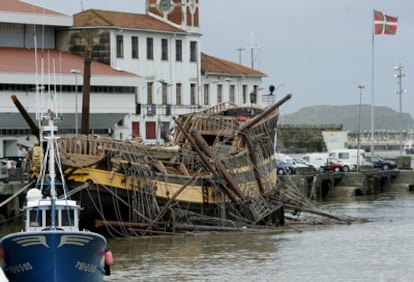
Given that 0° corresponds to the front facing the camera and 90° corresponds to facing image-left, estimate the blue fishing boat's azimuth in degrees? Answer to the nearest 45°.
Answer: approximately 0°
